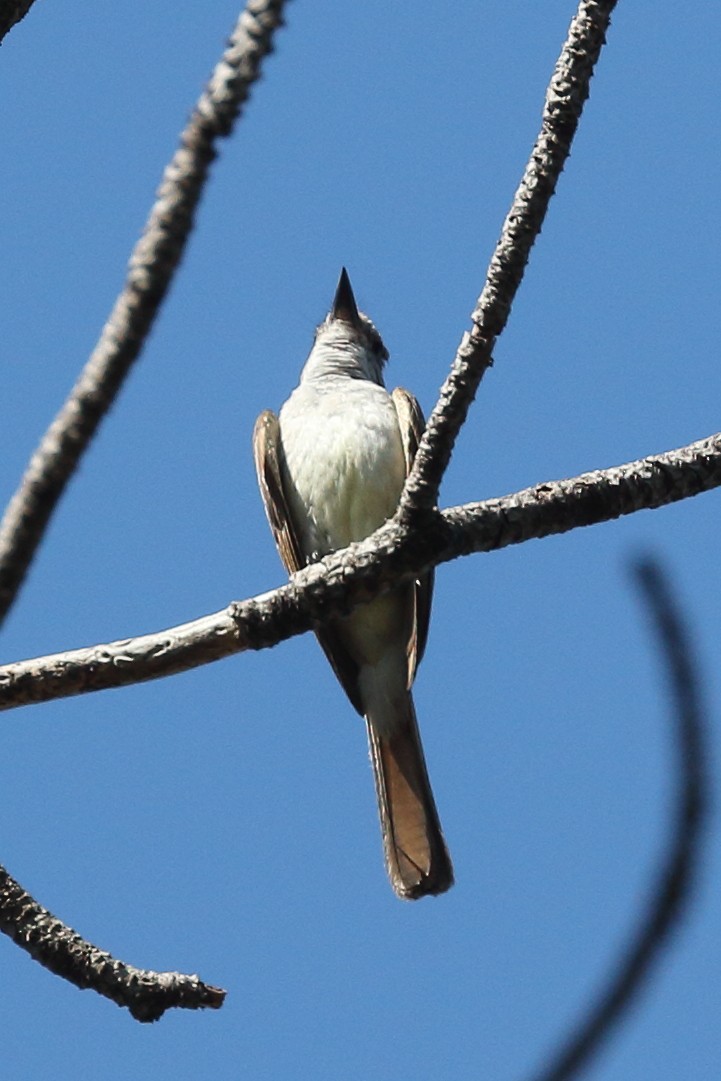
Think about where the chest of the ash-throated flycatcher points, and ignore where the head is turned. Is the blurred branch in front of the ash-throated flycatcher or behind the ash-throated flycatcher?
in front

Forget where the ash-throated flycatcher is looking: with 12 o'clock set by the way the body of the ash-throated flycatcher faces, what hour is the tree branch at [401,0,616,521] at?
The tree branch is roughly at 9 o'clock from the ash-throated flycatcher.

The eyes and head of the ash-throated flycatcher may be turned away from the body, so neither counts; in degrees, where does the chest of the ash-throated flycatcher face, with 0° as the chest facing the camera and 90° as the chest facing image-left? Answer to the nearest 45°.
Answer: approximately 0°
